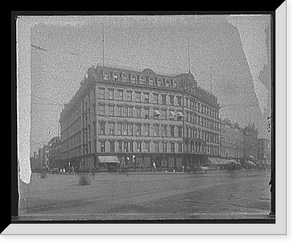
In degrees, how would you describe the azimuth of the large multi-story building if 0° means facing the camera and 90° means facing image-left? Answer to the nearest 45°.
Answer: approximately 0°
